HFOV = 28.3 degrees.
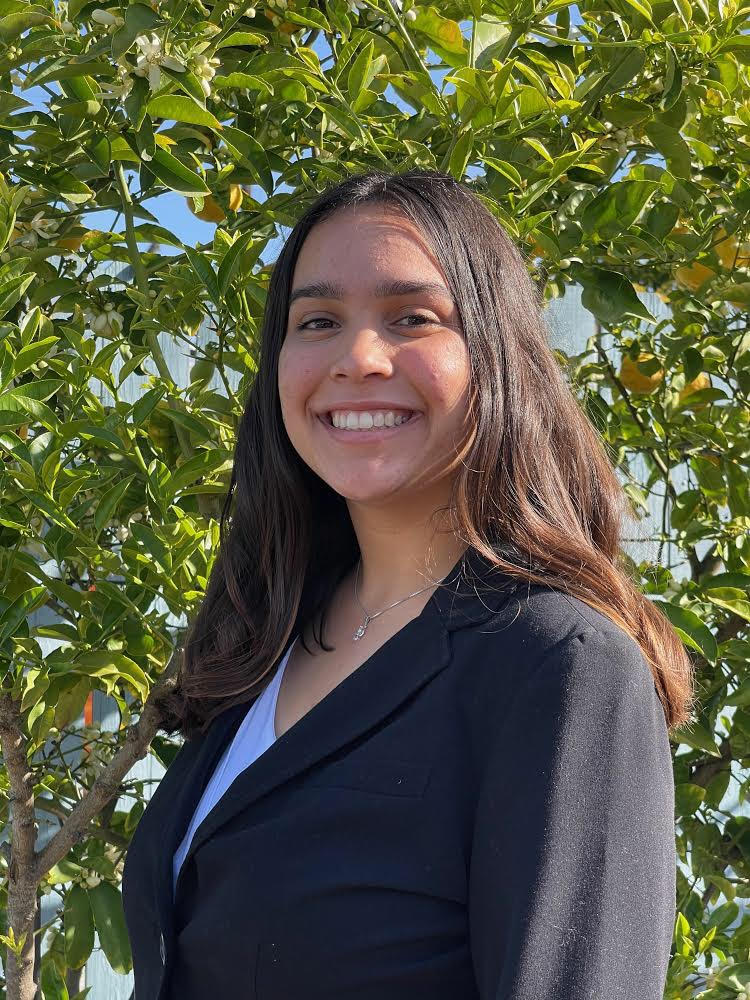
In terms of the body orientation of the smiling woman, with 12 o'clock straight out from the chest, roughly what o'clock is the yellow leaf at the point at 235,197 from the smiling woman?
The yellow leaf is roughly at 4 o'clock from the smiling woman.

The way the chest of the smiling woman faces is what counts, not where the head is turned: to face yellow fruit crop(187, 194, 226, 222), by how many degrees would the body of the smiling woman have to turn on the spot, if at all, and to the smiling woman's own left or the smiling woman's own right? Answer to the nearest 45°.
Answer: approximately 135° to the smiling woman's own right

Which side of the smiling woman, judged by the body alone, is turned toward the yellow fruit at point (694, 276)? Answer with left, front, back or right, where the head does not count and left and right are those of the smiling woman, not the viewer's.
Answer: back
